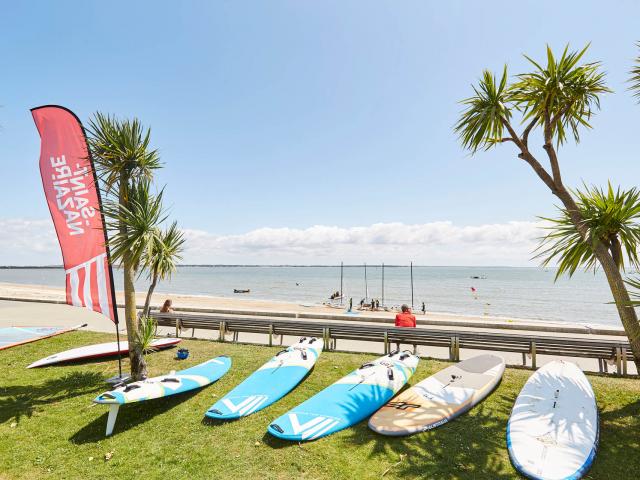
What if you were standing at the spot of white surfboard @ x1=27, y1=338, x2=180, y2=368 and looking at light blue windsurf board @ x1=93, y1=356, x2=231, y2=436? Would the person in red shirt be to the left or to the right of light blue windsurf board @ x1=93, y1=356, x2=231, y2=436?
left

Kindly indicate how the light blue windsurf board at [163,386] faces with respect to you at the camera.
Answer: facing away from the viewer and to the right of the viewer
